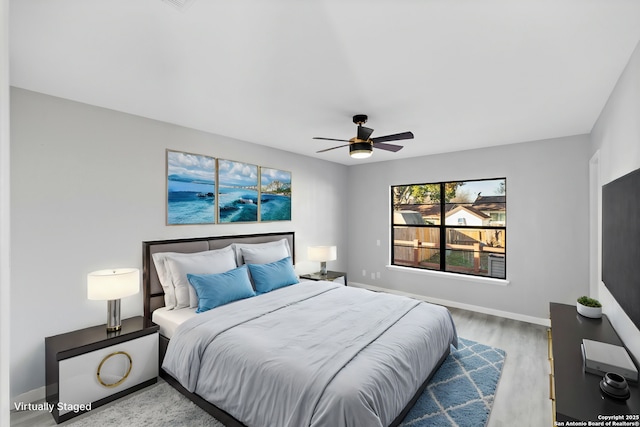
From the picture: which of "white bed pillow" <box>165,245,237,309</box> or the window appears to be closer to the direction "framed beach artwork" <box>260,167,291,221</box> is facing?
the window

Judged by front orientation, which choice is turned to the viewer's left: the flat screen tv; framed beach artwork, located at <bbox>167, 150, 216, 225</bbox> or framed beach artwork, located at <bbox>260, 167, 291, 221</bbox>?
the flat screen tv

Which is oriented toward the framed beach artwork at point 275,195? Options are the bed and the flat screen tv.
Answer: the flat screen tv

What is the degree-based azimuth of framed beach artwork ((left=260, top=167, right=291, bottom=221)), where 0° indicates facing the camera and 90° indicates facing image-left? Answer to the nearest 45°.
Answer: approximately 315°

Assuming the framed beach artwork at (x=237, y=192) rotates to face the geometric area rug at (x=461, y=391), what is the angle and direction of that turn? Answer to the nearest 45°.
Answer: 0° — it already faces it

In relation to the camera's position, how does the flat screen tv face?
facing to the left of the viewer

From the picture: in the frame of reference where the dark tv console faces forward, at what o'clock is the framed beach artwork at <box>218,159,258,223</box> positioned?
The framed beach artwork is roughly at 12 o'clock from the dark tv console.

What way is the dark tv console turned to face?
to the viewer's left

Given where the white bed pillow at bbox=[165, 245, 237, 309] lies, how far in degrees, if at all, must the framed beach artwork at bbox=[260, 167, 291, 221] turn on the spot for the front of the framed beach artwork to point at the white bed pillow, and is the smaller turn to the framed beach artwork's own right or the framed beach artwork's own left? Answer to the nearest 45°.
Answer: approximately 90° to the framed beach artwork's own right

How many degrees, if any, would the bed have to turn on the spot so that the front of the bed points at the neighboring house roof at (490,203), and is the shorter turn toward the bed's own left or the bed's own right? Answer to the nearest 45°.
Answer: approximately 90° to the bed's own left

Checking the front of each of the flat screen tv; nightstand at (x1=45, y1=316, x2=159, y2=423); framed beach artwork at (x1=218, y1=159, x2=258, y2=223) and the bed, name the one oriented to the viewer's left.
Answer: the flat screen tv

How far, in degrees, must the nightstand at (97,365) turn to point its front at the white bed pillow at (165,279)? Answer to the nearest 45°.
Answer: approximately 90° to its left

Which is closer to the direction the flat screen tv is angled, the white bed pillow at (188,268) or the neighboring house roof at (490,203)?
the white bed pillow
